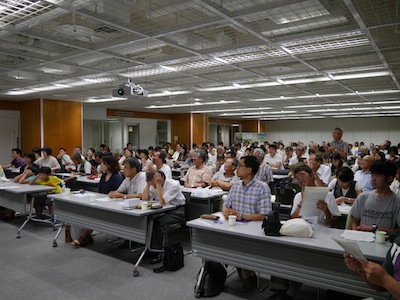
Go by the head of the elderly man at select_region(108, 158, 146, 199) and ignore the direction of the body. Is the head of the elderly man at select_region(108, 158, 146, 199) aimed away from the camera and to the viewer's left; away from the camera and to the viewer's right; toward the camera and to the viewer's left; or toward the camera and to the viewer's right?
toward the camera and to the viewer's left

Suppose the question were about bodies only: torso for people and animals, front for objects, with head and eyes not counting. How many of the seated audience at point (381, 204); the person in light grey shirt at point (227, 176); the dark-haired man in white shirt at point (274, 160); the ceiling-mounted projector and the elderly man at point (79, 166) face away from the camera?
0

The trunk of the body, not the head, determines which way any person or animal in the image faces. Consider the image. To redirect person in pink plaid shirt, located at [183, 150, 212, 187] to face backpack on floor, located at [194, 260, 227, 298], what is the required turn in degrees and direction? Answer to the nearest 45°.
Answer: approximately 45° to their left

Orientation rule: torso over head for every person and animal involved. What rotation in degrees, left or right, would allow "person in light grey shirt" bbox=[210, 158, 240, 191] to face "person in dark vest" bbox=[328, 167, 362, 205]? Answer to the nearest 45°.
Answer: approximately 90° to their left

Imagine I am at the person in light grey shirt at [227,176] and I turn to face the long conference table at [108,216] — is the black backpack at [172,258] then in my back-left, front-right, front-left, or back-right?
front-left

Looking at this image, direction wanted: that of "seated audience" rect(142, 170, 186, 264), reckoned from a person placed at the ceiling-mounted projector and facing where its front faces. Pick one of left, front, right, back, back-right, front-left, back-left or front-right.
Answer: front-left

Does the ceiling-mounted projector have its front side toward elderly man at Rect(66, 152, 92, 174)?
no

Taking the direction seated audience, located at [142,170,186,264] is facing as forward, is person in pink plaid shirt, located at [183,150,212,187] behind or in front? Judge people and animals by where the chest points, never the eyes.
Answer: behind

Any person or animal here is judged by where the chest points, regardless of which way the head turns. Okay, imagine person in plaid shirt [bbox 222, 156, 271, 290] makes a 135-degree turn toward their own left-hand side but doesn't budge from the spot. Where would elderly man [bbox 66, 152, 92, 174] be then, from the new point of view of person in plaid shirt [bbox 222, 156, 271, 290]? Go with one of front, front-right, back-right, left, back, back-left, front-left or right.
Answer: back-left

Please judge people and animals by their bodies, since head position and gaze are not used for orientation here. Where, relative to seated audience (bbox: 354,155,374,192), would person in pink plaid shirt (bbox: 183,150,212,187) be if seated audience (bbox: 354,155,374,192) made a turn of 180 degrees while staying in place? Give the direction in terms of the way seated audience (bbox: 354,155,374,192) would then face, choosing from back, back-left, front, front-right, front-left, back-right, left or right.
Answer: back-left

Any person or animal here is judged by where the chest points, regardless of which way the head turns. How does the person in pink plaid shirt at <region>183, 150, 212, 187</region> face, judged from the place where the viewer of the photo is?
facing the viewer and to the left of the viewer

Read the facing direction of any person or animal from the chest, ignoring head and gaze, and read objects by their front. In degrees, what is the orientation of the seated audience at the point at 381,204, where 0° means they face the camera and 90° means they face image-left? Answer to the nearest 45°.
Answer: approximately 45°

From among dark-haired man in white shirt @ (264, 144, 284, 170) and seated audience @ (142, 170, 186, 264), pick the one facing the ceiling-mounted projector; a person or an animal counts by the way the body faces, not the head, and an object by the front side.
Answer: the dark-haired man in white shirt

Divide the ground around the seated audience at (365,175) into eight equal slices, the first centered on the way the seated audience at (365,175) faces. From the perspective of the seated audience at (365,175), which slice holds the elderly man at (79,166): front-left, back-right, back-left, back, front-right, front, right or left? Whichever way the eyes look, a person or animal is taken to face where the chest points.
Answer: front-right

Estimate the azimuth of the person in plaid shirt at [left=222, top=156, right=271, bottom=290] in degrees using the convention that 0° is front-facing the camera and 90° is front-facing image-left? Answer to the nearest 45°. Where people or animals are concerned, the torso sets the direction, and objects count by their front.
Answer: approximately 45°

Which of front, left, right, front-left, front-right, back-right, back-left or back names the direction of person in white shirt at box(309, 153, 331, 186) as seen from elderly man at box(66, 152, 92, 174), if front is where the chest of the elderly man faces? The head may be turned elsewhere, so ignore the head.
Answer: left

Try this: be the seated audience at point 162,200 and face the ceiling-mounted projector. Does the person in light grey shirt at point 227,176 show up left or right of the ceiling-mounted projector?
right
